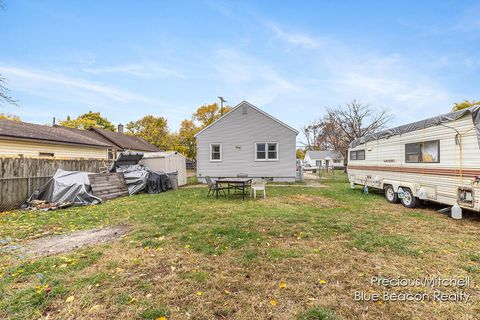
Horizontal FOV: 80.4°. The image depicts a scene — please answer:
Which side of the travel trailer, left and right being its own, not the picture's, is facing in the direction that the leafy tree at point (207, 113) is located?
front

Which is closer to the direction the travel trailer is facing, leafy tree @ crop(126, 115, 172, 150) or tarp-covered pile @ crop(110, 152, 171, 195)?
the leafy tree

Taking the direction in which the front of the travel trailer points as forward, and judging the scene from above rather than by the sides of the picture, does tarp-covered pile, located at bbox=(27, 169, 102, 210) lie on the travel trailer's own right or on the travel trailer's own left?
on the travel trailer's own left

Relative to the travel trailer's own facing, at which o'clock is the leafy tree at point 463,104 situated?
The leafy tree is roughly at 2 o'clock from the travel trailer.

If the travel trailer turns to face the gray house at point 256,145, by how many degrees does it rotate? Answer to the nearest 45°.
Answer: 0° — it already faces it

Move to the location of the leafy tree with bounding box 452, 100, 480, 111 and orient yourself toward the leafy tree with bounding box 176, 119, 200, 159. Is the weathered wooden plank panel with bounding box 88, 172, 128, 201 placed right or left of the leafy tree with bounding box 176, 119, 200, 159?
left

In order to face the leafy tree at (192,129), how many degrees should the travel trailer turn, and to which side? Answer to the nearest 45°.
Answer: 0° — it already faces it

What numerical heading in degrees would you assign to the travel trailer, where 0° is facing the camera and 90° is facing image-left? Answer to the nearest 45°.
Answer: approximately 135°

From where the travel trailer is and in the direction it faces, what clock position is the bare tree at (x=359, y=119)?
The bare tree is roughly at 1 o'clock from the travel trailer.

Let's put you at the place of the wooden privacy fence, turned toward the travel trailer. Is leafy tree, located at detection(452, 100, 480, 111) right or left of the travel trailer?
left
